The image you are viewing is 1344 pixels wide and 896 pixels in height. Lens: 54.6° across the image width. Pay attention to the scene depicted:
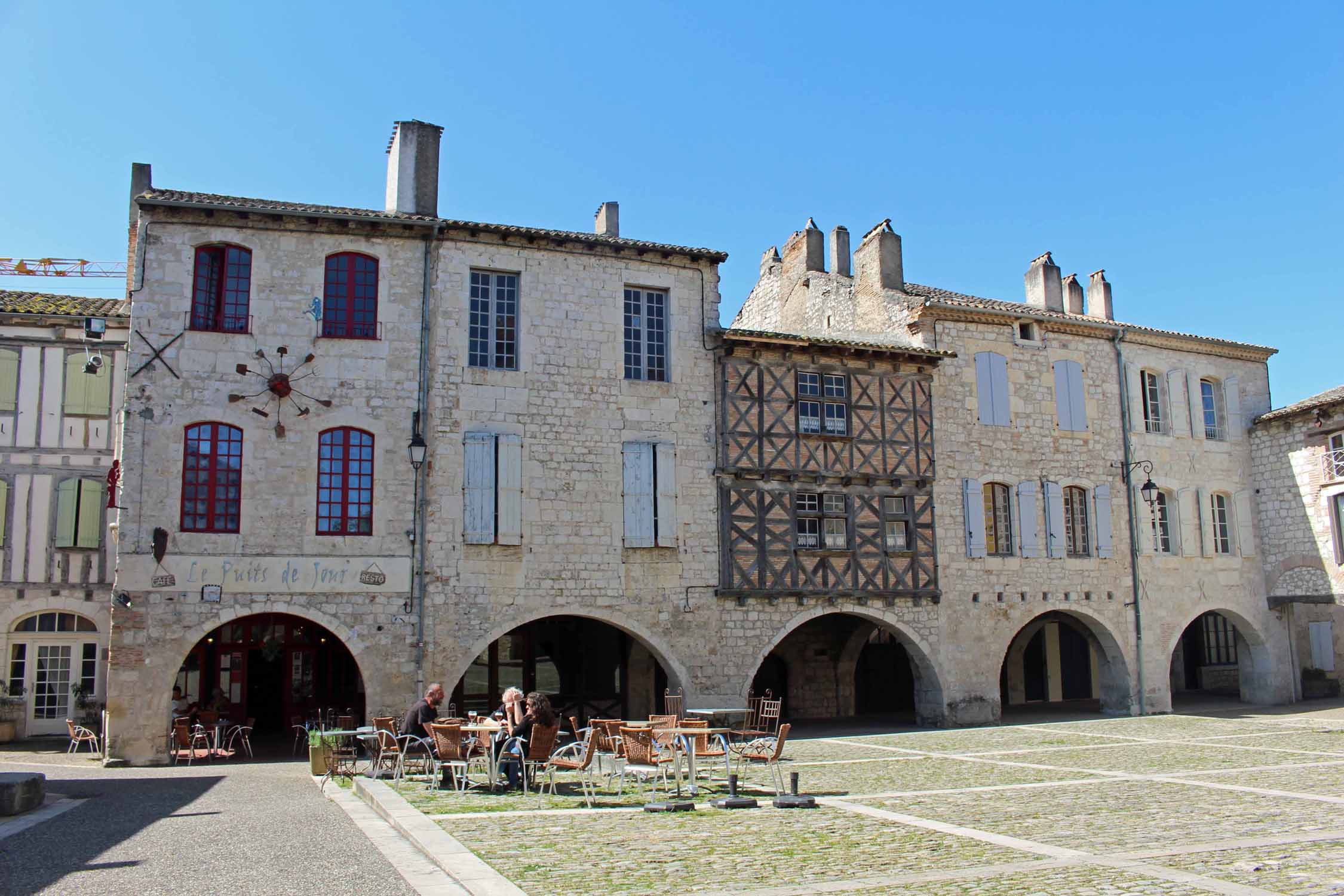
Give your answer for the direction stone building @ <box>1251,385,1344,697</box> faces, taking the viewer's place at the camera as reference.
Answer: facing the viewer and to the left of the viewer

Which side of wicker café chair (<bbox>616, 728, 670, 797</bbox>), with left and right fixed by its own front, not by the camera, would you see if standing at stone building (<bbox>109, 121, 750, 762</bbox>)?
left

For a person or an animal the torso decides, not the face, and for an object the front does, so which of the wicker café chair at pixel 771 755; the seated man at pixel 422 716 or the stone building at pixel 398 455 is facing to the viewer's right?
the seated man

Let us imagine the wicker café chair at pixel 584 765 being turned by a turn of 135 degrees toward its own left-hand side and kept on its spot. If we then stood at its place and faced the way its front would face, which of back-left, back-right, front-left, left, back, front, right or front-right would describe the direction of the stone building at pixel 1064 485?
left

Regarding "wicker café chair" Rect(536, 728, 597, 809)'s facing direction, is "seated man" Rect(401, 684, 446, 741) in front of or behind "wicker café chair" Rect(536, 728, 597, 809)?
in front

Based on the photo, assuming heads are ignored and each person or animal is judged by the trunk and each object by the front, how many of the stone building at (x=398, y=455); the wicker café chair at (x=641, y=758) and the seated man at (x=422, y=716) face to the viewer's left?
0

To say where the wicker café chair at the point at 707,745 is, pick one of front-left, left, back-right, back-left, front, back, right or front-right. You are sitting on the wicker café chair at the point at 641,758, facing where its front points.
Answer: front

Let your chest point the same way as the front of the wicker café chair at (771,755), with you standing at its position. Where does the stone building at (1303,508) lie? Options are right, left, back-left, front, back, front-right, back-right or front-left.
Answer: back-right

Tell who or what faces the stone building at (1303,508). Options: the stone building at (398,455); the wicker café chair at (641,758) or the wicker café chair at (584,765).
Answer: the wicker café chair at (641,758)

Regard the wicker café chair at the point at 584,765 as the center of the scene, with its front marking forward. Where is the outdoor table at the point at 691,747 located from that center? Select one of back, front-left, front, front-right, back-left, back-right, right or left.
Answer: back

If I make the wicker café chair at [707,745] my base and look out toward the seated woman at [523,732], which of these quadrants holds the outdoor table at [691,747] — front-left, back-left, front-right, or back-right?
front-left

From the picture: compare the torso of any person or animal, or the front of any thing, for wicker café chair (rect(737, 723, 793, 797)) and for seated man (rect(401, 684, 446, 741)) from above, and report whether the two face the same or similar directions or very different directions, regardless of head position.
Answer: very different directions

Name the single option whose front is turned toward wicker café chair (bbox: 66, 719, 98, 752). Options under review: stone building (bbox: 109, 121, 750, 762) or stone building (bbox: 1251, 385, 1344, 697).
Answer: stone building (bbox: 1251, 385, 1344, 697)

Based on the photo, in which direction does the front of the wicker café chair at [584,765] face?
to the viewer's left
